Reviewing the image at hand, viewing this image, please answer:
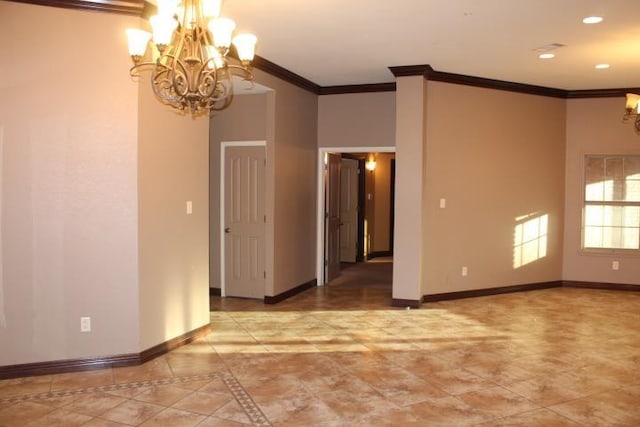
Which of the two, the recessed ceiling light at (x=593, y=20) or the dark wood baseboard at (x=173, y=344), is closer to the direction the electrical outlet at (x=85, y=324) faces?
the recessed ceiling light

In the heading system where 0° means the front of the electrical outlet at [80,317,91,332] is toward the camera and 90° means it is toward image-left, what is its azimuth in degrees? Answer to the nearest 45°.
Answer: approximately 0°

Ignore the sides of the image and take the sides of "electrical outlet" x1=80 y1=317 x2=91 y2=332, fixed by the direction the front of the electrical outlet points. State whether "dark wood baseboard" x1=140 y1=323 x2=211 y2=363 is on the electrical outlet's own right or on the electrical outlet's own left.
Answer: on the electrical outlet's own left

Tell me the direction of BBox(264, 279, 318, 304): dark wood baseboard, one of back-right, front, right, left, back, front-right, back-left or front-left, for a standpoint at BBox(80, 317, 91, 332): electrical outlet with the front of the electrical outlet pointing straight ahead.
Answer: back-left

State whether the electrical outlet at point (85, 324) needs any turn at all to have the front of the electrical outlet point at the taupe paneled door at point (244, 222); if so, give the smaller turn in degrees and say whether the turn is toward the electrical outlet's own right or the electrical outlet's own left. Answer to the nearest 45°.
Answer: approximately 135° to the electrical outlet's own left

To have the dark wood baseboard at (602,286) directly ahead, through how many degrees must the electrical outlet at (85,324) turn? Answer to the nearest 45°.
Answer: approximately 90° to its left

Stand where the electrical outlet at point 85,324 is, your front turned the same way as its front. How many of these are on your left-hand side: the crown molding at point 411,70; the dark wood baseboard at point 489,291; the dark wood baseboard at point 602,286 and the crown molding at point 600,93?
4
